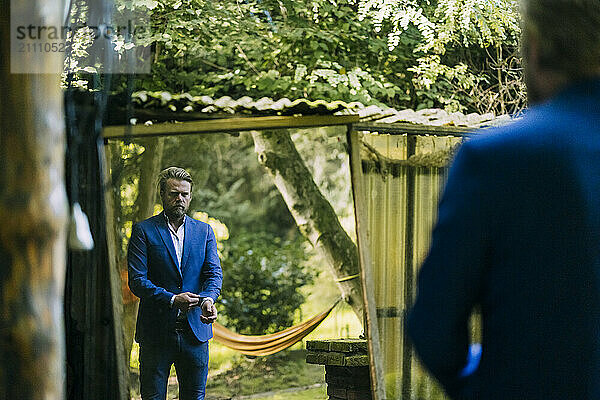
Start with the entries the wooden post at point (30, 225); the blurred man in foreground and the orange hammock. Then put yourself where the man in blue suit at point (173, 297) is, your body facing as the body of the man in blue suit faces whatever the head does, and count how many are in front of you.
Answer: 2

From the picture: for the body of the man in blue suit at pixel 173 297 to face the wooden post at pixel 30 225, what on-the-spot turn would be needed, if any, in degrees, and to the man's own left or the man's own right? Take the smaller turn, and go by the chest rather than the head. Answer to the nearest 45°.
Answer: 0° — they already face it

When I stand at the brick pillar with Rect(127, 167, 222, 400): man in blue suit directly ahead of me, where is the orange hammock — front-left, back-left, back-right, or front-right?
front-right

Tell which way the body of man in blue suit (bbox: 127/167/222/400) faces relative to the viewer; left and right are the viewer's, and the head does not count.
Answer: facing the viewer

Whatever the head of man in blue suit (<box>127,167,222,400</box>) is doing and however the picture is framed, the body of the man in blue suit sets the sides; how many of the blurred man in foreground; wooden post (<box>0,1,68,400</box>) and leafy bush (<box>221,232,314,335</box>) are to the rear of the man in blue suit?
1

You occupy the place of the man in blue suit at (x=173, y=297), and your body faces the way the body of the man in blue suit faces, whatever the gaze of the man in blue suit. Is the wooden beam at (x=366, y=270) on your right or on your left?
on your left

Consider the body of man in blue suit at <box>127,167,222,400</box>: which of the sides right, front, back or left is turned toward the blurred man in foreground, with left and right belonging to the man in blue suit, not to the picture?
front

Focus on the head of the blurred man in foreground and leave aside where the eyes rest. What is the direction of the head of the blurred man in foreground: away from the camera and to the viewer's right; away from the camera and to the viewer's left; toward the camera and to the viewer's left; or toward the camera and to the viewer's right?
away from the camera and to the viewer's left

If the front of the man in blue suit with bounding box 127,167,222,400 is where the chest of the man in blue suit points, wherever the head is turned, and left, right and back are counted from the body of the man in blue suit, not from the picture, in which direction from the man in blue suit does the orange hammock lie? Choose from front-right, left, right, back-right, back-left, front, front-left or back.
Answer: back-left

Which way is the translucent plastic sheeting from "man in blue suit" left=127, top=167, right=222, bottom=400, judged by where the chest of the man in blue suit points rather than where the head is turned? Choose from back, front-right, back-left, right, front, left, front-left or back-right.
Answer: left

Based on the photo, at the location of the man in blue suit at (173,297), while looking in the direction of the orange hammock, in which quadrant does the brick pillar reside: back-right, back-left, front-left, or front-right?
front-right

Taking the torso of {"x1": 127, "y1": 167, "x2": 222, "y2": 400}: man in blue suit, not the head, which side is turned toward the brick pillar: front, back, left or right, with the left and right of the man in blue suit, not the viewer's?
left

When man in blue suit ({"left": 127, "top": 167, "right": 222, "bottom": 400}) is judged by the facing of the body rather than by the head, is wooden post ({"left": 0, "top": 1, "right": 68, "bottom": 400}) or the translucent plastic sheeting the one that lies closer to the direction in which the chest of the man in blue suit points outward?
the wooden post

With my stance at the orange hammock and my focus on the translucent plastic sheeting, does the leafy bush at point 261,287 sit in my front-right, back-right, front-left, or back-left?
back-left
